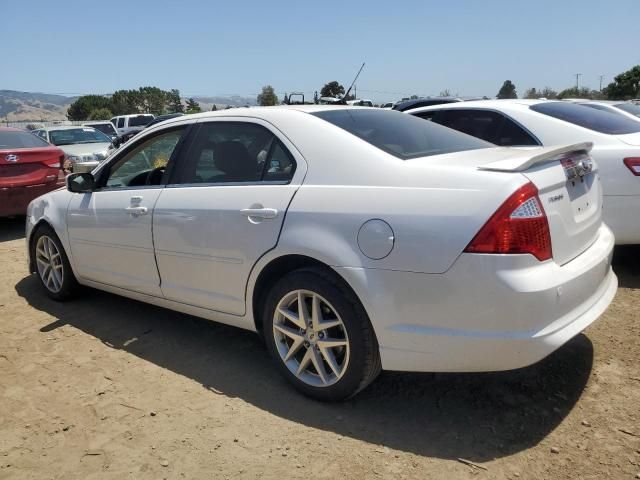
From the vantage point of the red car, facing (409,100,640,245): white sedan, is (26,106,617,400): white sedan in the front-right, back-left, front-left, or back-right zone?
front-right

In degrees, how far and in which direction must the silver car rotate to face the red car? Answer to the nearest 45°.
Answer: approximately 45° to its right

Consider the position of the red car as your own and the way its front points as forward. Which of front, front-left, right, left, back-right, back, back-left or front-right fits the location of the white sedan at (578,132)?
back-right

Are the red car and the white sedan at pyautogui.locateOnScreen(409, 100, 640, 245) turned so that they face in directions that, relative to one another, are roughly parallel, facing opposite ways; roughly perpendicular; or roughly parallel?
roughly parallel

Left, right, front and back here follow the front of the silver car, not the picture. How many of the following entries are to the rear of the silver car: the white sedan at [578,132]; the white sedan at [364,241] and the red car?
0

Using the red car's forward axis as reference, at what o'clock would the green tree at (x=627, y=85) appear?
The green tree is roughly at 2 o'clock from the red car.

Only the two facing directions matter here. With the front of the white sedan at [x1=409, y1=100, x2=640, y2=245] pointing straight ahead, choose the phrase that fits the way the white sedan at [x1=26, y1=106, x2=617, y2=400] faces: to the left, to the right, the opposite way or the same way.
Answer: the same way

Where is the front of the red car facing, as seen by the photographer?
facing away from the viewer

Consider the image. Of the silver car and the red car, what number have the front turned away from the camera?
1

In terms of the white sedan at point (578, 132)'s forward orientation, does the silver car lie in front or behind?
in front

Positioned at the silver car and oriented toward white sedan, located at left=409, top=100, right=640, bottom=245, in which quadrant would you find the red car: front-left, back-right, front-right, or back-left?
front-right

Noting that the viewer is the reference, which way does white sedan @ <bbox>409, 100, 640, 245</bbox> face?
facing away from the viewer and to the left of the viewer

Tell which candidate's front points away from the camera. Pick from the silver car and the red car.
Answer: the red car

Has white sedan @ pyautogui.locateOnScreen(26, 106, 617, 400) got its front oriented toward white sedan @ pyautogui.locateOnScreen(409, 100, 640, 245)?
no
